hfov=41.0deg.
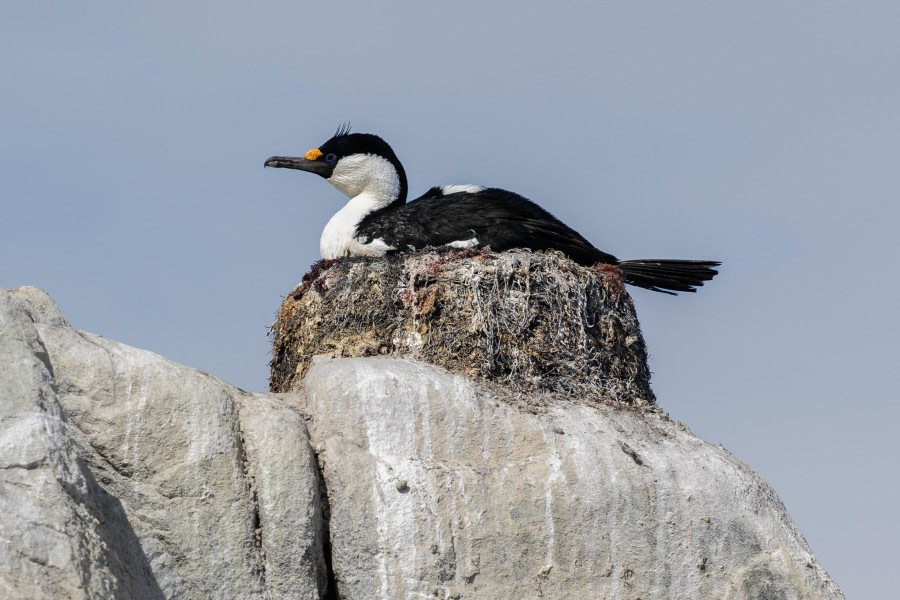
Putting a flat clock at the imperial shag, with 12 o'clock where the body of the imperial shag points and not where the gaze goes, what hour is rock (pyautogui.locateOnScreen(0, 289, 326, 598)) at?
The rock is roughly at 12 o'clock from the imperial shag.

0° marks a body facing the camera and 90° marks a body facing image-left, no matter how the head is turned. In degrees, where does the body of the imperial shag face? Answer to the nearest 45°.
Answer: approximately 90°
